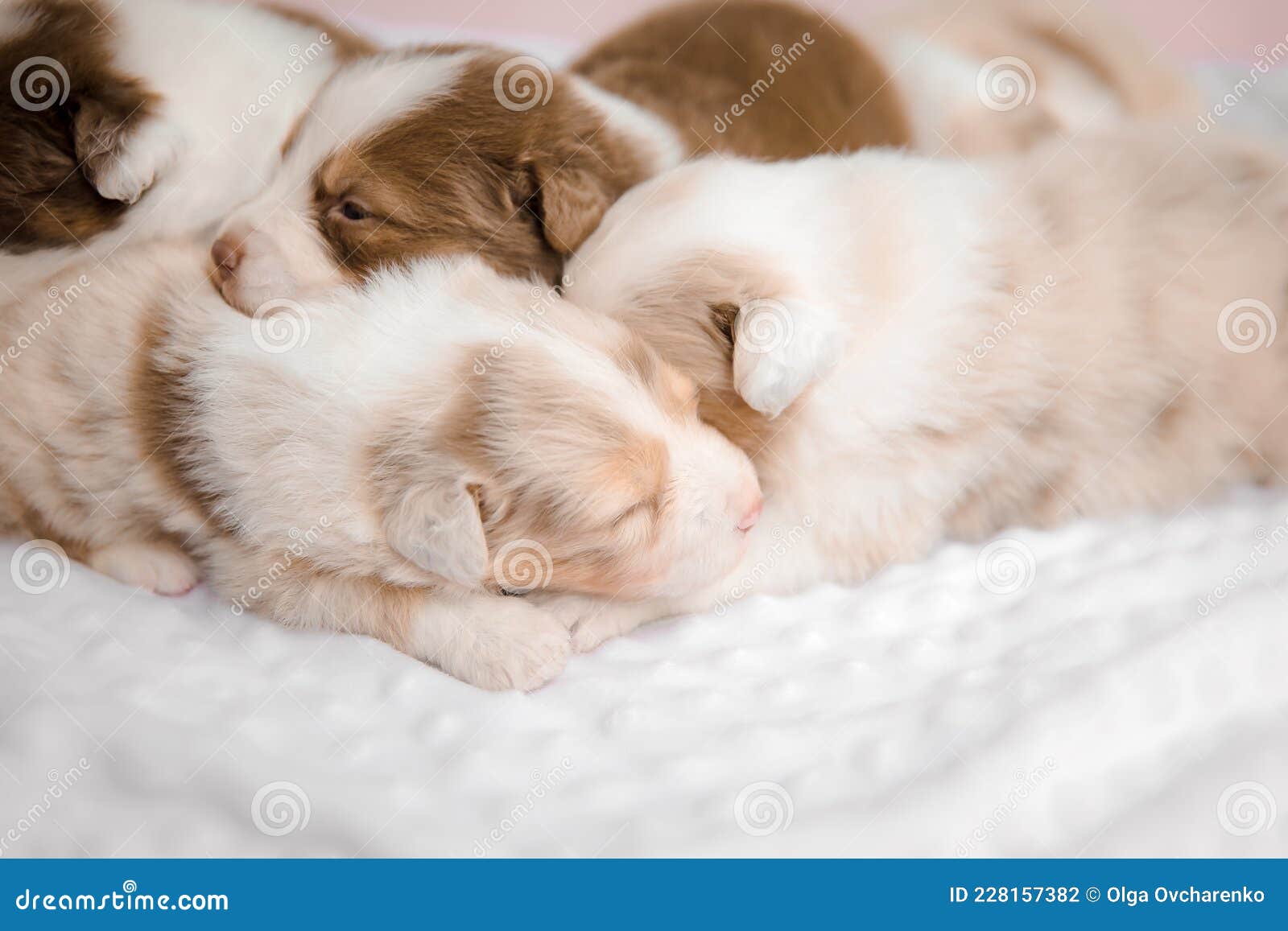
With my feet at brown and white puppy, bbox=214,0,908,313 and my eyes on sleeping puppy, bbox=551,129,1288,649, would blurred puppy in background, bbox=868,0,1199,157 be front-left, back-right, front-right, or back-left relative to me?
front-left

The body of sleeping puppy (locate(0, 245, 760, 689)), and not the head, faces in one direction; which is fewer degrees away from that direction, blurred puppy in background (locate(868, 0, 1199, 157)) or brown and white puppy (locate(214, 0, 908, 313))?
the blurred puppy in background

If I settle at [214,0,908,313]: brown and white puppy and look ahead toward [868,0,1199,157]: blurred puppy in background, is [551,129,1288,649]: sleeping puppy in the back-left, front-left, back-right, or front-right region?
front-right

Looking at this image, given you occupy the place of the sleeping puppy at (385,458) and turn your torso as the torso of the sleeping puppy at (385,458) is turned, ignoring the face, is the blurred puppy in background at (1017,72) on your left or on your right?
on your left

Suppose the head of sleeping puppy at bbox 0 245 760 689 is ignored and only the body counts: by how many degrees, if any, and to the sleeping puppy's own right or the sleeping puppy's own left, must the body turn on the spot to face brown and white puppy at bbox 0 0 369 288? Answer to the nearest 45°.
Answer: approximately 135° to the sleeping puppy's own left

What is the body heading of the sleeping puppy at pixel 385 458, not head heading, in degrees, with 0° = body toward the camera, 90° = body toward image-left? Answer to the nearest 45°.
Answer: approximately 270°

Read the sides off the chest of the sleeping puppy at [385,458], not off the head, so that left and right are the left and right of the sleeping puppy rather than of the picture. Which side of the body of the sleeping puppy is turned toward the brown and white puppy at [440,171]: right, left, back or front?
left

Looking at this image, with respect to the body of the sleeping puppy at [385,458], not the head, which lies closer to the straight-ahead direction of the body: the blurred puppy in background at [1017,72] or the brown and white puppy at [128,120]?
the blurred puppy in background

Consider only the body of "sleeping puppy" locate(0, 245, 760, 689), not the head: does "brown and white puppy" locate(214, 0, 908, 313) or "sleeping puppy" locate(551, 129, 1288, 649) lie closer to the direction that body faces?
the sleeping puppy
